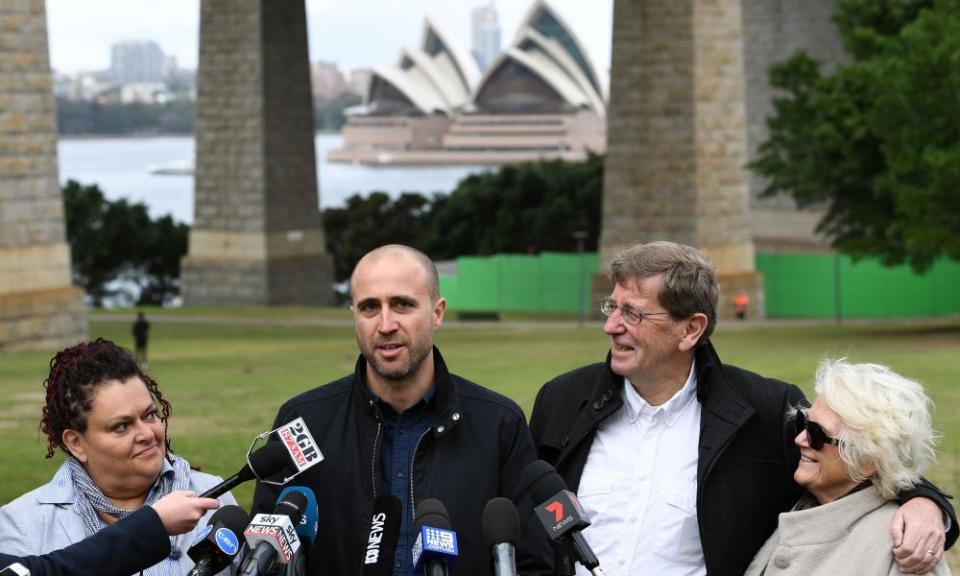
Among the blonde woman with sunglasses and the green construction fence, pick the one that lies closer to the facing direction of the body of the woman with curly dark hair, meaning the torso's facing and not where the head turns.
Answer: the blonde woman with sunglasses

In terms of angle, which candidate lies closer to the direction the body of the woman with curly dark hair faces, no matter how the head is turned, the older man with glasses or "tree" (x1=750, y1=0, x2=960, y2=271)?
the older man with glasses

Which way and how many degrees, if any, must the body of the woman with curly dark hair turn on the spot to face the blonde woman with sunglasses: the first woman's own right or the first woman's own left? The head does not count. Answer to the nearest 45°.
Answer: approximately 45° to the first woman's own left

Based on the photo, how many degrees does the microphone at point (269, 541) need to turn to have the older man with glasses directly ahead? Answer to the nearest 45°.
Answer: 0° — it already faces them

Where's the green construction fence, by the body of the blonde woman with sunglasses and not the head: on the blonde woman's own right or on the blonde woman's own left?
on the blonde woman's own right

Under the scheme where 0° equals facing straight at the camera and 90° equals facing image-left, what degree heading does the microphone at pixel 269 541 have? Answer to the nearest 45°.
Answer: approximately 225°

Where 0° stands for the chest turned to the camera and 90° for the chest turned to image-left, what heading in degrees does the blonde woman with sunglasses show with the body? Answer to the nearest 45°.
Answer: approximately 45°

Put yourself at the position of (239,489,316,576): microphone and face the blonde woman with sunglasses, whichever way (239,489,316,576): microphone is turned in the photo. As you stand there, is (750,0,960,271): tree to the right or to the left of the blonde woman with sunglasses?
left

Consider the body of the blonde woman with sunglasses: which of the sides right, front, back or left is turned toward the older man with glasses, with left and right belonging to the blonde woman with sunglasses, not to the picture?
right
